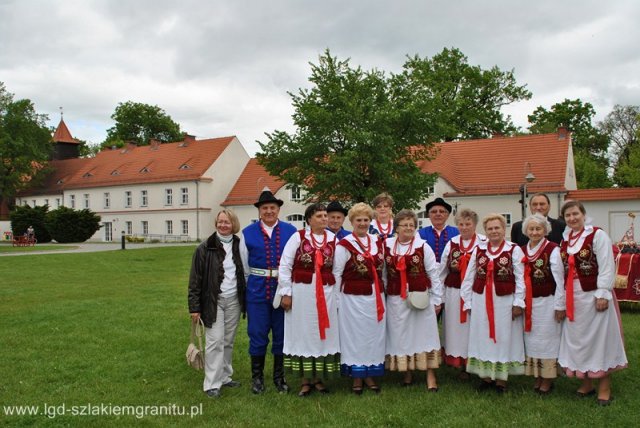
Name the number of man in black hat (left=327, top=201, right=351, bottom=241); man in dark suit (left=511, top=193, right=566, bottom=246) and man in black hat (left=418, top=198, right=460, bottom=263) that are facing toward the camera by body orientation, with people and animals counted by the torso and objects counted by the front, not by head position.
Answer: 3

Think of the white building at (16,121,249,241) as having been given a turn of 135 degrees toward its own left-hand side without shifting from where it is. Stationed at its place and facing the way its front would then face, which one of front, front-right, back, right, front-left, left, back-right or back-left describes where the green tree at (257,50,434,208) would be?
right

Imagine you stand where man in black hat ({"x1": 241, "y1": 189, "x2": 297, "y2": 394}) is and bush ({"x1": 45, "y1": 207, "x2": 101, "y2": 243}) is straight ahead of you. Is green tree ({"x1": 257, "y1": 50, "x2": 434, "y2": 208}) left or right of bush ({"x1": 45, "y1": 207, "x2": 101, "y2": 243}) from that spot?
right

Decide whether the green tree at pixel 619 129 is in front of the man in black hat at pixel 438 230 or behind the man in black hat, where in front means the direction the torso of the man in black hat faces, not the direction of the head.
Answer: behind

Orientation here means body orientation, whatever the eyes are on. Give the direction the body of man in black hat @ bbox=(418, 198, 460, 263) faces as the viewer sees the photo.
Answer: toward the camera

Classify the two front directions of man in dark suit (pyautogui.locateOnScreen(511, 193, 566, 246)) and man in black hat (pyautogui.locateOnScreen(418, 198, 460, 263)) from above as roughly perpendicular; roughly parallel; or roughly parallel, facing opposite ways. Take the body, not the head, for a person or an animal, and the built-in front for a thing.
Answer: roughly parallel

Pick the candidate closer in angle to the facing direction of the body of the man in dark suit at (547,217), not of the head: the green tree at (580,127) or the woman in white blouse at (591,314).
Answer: the woman in white blouse

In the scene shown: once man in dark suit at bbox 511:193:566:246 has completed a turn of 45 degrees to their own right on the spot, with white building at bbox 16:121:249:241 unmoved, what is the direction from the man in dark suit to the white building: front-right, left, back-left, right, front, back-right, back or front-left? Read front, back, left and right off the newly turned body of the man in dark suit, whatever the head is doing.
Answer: right

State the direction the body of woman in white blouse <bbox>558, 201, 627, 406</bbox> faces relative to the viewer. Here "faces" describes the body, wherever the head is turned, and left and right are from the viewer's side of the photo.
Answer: facing the viewer and to the left of the viewer

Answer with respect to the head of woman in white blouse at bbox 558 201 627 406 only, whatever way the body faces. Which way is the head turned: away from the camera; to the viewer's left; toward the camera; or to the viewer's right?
toward the camera

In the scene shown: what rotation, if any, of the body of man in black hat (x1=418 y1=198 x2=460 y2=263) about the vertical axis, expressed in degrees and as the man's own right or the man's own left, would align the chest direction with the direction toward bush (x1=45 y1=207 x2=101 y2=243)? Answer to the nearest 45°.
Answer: approximately 135° to the man's own right

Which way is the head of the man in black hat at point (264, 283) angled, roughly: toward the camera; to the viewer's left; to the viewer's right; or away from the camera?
toward the camera

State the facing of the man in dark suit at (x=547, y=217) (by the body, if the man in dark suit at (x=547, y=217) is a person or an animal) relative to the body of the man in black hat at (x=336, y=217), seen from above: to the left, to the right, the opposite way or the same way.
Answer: the same way

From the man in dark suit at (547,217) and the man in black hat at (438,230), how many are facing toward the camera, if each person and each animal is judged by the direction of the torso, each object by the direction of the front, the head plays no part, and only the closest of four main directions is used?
2

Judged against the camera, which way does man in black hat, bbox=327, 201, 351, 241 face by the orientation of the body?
toward the camera

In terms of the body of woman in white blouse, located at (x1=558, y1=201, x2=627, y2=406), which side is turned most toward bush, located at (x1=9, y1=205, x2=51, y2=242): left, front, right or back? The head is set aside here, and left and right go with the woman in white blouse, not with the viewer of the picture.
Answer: right

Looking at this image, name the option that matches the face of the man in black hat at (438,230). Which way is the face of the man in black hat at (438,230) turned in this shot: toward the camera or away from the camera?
toward the camera
